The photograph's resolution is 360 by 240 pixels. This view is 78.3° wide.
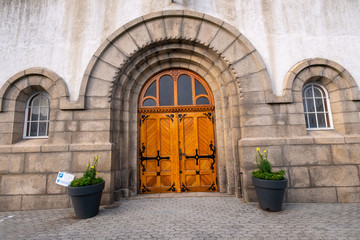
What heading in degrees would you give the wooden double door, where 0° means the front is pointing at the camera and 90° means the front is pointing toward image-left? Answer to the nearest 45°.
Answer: approximately 0°

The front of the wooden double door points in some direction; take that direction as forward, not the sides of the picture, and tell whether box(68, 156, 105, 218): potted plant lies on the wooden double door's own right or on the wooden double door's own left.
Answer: on the wooden double door's own right

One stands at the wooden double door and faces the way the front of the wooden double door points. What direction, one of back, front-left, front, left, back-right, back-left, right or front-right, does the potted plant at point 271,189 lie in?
front-left
